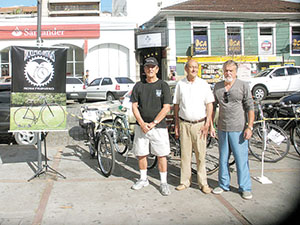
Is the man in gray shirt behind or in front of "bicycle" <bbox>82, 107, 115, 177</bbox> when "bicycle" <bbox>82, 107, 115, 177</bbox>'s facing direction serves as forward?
in front

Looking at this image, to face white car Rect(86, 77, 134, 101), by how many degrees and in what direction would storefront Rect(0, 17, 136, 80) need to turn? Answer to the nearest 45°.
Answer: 0° — it already faces it

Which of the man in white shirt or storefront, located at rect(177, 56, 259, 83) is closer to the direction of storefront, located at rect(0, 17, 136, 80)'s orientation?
the man in white shirt
